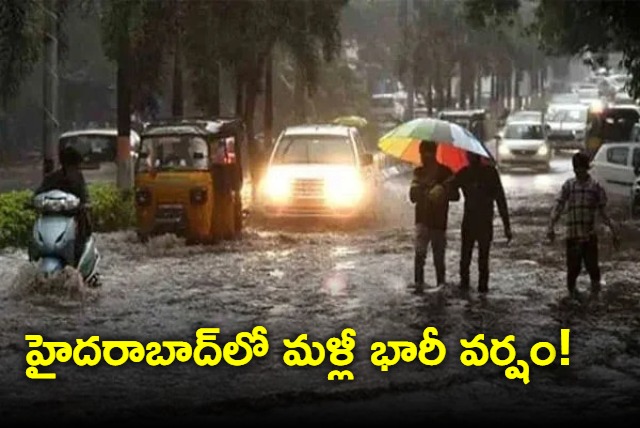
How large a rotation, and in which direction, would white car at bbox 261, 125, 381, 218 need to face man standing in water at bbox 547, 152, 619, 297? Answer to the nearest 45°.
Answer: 0° — it already faces them

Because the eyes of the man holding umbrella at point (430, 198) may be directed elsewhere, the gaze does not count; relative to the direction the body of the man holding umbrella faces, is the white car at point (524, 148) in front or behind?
behind

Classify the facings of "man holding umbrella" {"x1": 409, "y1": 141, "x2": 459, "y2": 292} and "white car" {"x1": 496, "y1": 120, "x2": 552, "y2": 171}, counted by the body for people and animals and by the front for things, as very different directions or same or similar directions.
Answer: same or similar directions

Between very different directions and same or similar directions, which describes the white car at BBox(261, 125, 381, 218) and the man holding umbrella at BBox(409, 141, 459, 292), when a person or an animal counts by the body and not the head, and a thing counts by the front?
same or similar directions

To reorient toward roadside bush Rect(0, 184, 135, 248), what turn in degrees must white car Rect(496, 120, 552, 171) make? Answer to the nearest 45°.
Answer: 0° — it already faces it

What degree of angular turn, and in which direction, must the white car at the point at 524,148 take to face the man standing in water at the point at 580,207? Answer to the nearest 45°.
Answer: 0° — it already faces them

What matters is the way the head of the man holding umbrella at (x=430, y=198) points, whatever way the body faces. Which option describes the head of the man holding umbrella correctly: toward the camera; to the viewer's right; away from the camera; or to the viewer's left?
toward the camera

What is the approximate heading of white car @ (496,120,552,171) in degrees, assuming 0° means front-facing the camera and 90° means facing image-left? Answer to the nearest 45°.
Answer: approximately 0°

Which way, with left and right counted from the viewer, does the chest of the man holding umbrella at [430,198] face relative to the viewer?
facing the viewer

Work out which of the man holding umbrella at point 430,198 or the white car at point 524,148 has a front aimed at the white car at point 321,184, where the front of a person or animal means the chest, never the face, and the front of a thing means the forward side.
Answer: the white car at point 524,148

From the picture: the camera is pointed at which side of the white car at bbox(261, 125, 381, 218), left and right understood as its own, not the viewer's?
front
